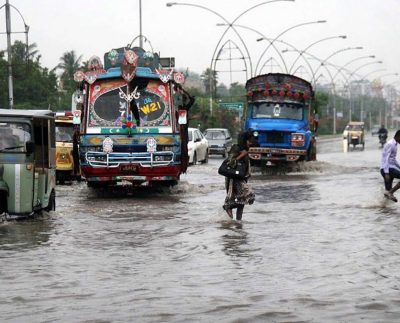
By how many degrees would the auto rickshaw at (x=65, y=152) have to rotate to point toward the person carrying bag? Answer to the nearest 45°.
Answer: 0° — it already faces them

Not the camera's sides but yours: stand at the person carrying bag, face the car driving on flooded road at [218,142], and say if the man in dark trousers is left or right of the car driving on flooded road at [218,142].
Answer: right

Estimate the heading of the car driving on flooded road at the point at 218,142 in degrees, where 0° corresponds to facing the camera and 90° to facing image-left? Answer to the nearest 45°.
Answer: approximately 45°

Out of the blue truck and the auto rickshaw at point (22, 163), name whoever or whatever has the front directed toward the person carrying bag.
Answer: the blue truck

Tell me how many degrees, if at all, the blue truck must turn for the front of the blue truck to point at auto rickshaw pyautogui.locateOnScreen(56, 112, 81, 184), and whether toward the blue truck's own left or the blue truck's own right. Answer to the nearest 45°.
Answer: approximately 45° to the blue truck's own right

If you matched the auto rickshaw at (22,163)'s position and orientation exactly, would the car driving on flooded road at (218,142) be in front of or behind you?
behind

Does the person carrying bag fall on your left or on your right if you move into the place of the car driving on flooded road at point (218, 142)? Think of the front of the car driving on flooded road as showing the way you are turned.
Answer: on your left

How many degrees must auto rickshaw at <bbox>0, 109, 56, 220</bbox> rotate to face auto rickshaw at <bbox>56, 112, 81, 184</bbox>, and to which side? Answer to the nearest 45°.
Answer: approximately 135° to its right

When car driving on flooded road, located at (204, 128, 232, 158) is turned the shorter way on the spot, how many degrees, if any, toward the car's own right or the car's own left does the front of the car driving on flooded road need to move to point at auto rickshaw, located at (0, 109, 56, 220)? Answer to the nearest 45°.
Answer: approximately 45° to the car's own left

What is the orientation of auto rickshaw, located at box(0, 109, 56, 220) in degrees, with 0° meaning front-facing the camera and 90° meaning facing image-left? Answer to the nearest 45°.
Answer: approximately 45°
